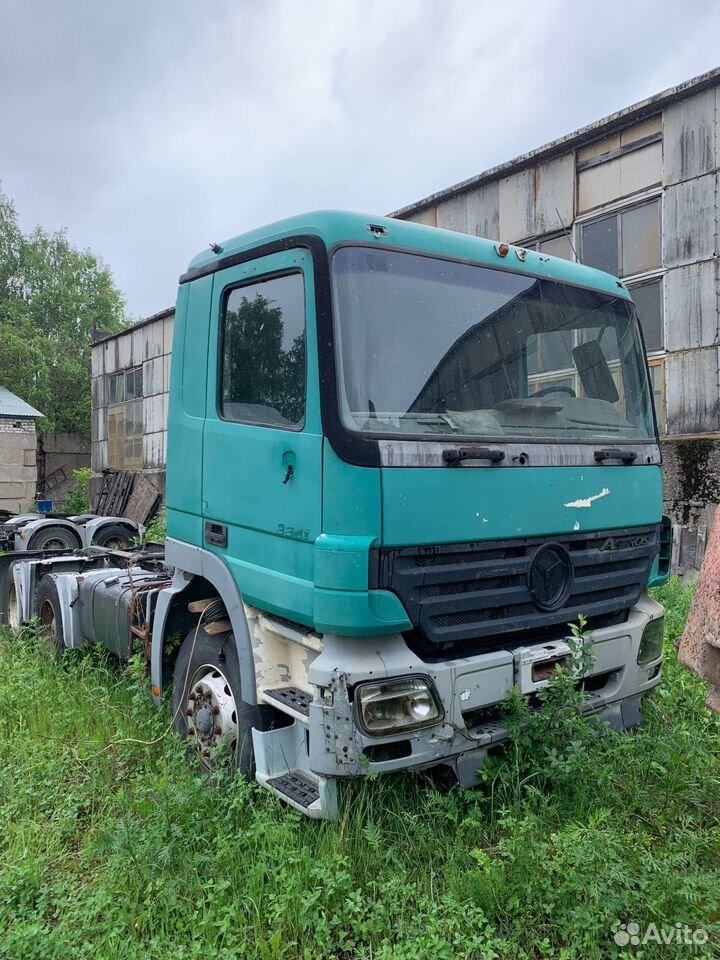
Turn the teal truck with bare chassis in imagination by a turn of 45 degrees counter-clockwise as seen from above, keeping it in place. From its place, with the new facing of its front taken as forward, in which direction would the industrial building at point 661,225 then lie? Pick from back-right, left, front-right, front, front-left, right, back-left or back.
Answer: front-left

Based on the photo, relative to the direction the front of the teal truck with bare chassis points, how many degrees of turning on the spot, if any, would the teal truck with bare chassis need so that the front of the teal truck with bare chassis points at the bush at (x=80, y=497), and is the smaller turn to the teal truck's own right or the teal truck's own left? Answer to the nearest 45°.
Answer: approximately 180°

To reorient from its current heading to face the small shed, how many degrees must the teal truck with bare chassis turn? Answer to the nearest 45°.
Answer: approximately 180°

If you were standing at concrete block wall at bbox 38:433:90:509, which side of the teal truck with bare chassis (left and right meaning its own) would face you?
back

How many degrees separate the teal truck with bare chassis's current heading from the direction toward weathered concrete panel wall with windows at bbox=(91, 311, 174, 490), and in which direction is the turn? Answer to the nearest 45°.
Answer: approximately 135° to its left

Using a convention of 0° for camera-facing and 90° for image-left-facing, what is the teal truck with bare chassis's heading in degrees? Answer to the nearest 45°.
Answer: approximately 315°
